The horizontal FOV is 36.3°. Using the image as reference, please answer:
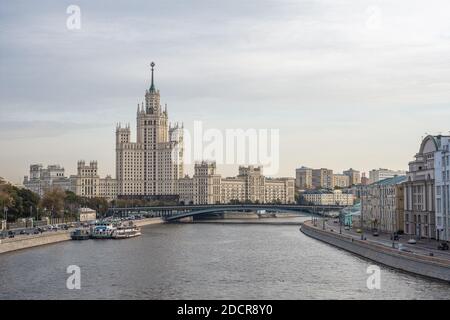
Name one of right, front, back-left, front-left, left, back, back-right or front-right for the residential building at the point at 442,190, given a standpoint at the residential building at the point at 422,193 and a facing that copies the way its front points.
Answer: front-left

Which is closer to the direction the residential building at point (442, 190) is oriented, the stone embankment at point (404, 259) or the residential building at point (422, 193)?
the stone embankment

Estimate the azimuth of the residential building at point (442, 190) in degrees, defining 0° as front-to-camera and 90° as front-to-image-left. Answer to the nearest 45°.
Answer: approximately 45°

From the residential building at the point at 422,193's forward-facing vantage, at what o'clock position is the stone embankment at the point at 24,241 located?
The stone embankment is roughly at 1 o'clock from the residential building.

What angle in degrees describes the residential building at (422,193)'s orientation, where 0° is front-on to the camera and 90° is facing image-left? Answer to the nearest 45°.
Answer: approximately 45°
